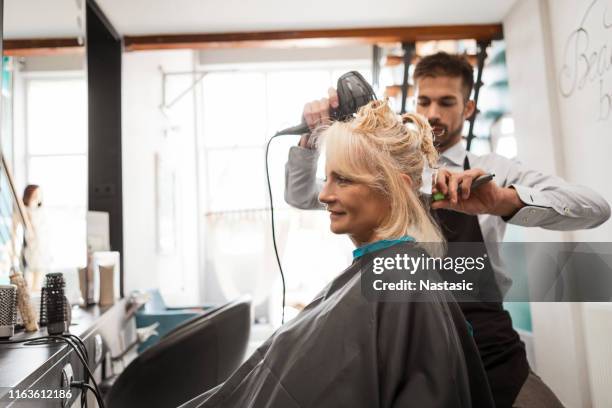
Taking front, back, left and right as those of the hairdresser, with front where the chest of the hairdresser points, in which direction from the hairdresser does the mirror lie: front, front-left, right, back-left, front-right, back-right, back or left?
front-right

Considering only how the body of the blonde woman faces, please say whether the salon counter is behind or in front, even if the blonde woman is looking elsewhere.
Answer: in front

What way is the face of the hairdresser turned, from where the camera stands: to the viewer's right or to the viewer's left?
to the viewer's left

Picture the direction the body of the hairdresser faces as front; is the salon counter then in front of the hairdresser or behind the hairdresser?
in front

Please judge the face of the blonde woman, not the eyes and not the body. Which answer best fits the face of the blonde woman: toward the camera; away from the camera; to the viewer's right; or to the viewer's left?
to the viewer's left

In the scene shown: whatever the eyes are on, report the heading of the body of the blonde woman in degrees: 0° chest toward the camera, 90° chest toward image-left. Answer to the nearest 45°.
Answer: approximately 90°

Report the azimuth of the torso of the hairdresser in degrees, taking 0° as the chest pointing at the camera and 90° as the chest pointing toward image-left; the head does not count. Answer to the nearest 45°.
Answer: approximately 45°

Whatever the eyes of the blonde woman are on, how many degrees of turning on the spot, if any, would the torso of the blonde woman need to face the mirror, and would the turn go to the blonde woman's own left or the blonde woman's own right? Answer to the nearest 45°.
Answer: approximately 45° to the blonde woman's own right
